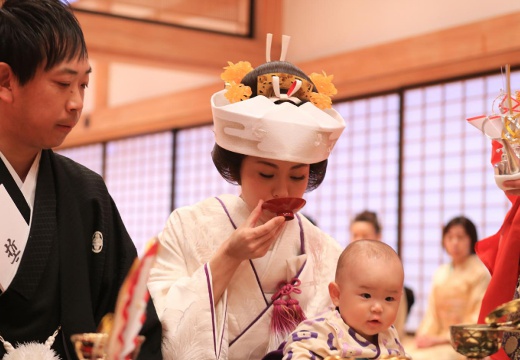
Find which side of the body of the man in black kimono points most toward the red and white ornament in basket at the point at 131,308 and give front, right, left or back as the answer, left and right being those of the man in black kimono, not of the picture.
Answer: front

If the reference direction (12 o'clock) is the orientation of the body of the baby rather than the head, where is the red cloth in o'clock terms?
The red cloth is roughly at 9 o'clock from the baby.

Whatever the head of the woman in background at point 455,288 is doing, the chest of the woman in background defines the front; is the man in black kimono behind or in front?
in front

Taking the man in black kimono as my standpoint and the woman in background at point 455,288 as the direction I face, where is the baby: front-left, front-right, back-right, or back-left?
front-right

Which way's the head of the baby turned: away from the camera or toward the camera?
toward the camera

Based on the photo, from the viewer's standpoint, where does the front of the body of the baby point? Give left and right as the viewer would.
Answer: facing the viewer and to the right of the viewer

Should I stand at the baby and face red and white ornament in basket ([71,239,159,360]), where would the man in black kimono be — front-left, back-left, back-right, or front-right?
front-right

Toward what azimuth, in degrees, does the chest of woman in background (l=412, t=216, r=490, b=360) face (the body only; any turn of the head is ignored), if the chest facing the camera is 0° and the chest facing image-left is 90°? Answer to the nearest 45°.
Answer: approximately 45°

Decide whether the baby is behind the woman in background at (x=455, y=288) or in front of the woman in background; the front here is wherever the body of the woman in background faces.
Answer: in front

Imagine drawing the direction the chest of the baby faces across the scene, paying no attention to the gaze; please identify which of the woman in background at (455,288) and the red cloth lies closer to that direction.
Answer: the red cloth

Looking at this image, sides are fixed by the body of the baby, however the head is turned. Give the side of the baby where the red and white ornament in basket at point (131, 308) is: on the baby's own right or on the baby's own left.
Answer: on the baby's own right

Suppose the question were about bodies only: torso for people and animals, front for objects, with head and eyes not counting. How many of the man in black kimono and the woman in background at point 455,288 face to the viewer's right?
0

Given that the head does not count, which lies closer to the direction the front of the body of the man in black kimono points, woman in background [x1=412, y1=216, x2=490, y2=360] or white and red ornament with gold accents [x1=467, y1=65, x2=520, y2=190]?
the white and red ornament with gold accents

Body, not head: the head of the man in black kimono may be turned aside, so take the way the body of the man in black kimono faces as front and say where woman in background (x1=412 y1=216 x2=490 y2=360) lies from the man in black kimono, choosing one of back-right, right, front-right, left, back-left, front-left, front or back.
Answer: back-left
